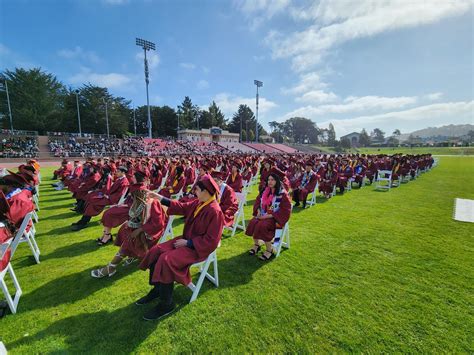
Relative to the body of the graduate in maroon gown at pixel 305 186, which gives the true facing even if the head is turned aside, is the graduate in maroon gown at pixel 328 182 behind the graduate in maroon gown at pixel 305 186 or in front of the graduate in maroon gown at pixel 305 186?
behind

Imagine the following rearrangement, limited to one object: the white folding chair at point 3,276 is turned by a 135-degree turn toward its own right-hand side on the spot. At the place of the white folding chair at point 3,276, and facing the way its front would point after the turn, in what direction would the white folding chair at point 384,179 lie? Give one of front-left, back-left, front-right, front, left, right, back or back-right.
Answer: front-right

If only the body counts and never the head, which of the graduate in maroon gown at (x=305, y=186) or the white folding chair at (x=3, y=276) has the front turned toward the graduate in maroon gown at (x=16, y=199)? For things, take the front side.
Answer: the graduate in maroon gown at (x=305, y=186)

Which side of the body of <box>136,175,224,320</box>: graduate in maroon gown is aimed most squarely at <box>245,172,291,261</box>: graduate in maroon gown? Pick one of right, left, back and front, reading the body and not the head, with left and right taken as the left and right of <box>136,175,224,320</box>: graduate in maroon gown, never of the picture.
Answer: back

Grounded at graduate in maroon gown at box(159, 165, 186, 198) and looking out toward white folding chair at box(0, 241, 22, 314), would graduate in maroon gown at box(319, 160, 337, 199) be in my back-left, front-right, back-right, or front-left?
back-left

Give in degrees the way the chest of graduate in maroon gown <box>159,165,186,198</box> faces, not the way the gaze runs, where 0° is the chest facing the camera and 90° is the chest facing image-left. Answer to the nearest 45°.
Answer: approximately 45°

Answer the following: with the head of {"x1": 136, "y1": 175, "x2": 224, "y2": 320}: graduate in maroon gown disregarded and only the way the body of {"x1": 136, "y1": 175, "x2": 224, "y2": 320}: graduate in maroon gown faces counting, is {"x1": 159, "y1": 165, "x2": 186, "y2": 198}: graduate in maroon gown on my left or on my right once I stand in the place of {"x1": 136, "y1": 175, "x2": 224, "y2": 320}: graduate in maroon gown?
on my right

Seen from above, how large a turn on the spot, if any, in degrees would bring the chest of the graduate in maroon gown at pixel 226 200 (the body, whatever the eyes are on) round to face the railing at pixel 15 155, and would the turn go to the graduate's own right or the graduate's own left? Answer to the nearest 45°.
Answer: approximately 90° to the graduate's own right

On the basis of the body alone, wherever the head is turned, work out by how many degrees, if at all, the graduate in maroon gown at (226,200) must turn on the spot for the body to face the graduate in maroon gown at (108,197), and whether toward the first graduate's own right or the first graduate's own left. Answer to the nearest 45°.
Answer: approximately 45° to the first graduate's own right

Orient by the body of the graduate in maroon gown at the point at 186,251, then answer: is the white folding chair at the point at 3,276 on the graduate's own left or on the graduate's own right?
on the graduate's own right
